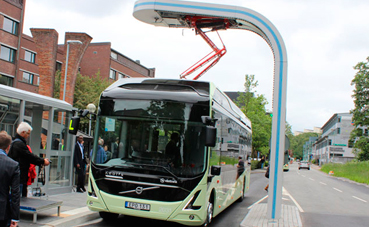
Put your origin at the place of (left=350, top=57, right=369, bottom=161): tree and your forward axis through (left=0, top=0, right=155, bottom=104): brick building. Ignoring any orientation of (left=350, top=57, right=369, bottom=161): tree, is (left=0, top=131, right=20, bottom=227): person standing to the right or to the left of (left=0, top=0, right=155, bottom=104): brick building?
left

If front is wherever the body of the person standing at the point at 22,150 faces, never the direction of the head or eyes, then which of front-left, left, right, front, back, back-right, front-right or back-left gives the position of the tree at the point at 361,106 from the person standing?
front-left

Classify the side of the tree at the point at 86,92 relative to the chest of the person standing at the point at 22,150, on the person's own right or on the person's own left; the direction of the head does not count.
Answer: on the person's own left

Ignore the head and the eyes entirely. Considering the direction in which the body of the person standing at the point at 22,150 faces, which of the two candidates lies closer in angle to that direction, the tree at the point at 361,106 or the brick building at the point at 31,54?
the tree

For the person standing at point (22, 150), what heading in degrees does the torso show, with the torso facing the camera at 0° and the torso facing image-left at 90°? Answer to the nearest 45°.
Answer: approximately 270°

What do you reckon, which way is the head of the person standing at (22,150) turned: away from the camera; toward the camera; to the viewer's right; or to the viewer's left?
to the viewer's right

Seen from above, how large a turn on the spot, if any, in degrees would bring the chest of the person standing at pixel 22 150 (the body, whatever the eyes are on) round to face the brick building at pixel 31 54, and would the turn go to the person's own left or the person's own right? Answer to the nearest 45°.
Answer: approximately 90° to the person's own left

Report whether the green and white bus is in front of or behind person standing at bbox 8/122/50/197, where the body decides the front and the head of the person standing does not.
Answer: in front

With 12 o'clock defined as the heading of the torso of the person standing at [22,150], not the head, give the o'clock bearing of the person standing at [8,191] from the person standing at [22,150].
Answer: the person standing at [8,191] is roughly at 3 o'clock from the person standing at [22,150].
